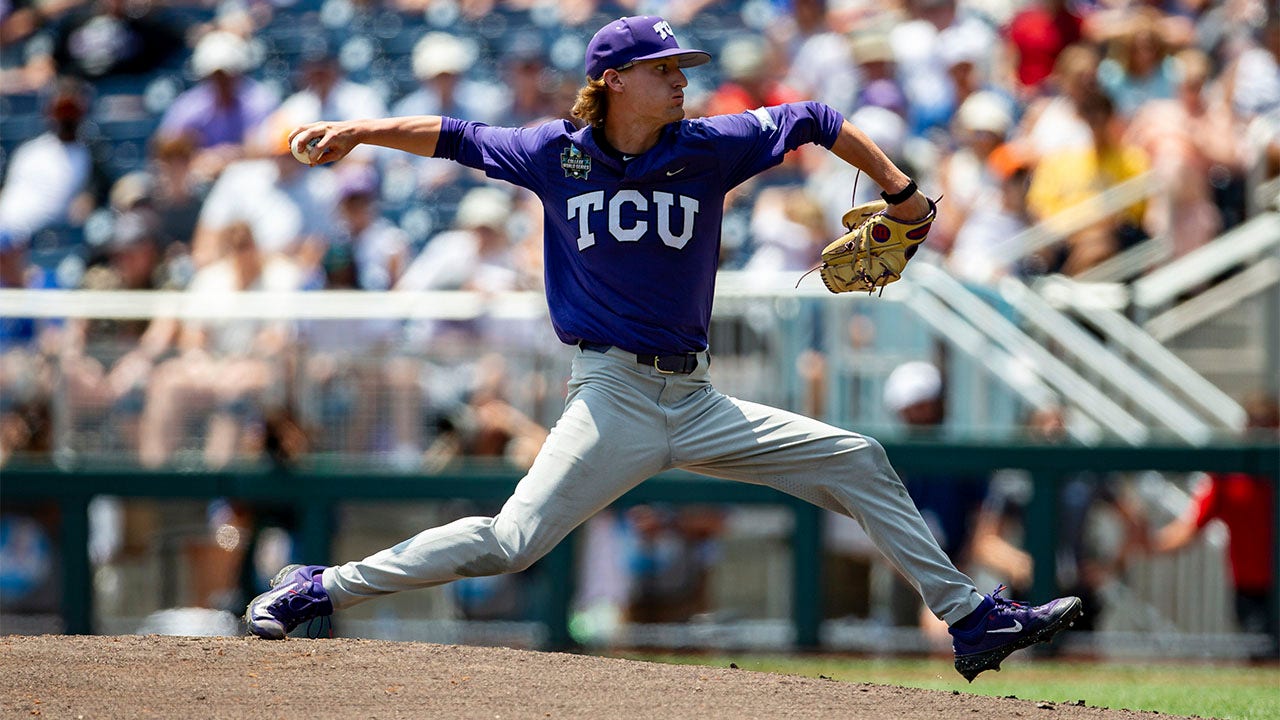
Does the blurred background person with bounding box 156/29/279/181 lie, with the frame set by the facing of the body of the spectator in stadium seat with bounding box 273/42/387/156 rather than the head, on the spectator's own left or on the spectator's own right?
on the spectator's own right

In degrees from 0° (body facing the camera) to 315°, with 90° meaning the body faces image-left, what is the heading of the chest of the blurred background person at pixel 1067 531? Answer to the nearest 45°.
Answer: approximately 0°

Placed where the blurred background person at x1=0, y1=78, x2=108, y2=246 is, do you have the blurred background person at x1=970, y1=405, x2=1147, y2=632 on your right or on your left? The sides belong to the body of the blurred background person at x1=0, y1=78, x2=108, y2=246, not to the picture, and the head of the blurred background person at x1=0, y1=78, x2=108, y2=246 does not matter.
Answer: on your left

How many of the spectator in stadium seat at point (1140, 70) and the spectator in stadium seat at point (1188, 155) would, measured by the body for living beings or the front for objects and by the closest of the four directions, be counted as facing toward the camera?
2

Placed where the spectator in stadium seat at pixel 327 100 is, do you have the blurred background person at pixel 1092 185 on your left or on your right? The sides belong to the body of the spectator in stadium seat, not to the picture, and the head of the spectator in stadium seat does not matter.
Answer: on your left

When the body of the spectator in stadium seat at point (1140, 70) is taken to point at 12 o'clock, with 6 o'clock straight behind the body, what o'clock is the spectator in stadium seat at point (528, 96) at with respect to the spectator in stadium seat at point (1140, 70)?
the spectator in stadium seat at point (528, 96) is roughly at 3 o'clock from the spectator in stadium seat at point (1140, 70).

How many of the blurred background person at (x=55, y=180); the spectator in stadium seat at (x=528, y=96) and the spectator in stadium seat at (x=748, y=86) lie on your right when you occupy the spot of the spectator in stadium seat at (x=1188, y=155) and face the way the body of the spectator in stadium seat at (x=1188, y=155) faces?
3

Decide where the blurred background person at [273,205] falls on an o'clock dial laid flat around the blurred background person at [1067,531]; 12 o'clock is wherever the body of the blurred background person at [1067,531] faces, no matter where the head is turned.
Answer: the blurred background person at [273,205] is roughly at 3 o'clock from the blurred background person at [1067,531].
